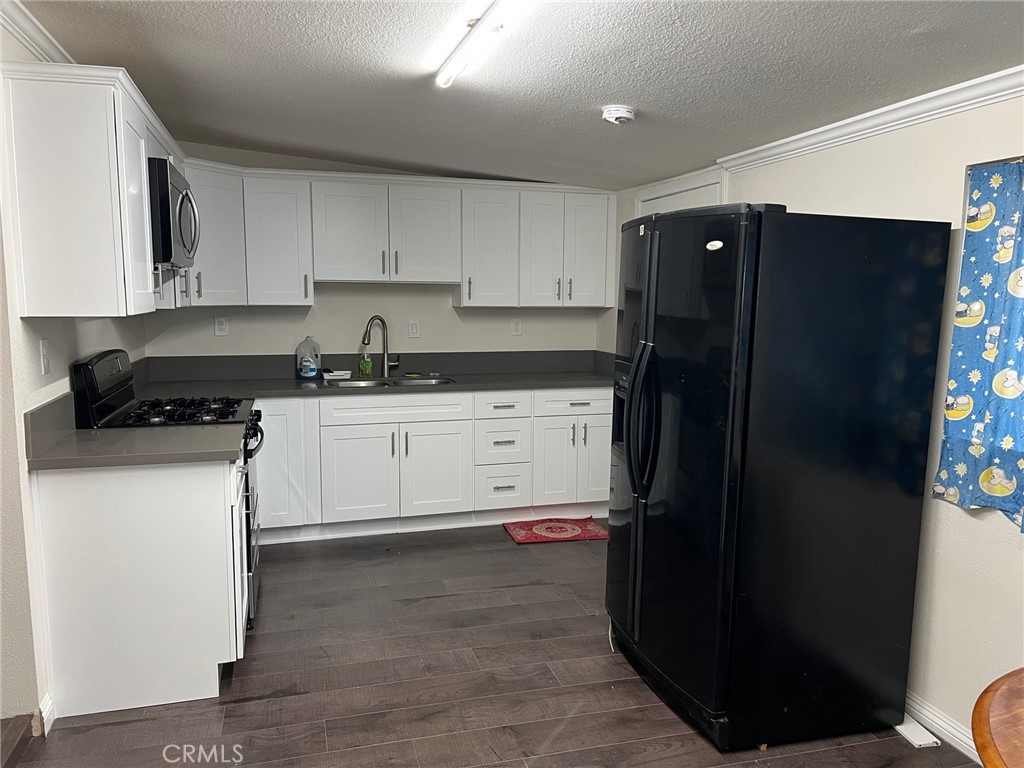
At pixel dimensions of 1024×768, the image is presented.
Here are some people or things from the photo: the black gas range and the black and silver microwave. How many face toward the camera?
0

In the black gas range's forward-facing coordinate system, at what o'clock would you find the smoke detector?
The smoke detector is roughly at 1 o'clock from the black gas range.

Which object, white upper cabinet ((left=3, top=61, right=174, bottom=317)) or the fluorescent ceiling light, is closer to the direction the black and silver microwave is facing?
the fluorescent ceiling light

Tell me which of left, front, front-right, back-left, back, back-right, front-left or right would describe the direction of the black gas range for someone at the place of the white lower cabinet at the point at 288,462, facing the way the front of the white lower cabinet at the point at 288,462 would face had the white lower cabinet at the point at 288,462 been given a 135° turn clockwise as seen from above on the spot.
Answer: left

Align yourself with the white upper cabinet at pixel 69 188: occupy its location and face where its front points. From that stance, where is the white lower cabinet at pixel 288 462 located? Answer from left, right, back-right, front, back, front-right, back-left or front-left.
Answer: front-left

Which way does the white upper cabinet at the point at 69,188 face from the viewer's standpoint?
to the viewer's right

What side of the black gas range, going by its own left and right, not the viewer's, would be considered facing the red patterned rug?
front

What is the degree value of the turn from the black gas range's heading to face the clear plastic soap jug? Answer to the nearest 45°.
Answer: approximately 45° to its left

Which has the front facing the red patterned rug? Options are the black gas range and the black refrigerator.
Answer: the black gas range

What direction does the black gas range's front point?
to the viewer's right

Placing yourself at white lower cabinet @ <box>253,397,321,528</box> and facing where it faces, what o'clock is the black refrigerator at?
The black refrigerator is roughly at 11 o'clock from the white lower cabinet.

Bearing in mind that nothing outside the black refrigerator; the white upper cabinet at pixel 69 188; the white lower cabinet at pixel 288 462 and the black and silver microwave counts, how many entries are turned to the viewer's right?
2

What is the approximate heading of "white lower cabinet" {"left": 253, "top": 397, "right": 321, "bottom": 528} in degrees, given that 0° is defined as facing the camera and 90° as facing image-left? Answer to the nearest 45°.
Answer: approximately 0°

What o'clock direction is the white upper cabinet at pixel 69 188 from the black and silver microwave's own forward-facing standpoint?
The white upper cabinet is roughly at 4 o'clock from the black and silver microwave.

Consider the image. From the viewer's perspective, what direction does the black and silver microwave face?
to the viewer's right
